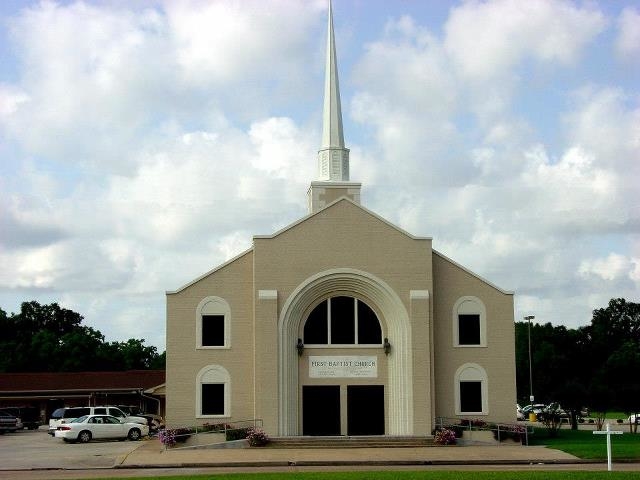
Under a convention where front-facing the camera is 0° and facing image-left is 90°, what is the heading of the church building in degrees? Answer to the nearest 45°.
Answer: approximately 0°

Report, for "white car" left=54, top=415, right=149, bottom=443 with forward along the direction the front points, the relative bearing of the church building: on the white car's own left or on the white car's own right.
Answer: on the white car's own right

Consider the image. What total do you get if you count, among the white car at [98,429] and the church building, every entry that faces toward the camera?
1

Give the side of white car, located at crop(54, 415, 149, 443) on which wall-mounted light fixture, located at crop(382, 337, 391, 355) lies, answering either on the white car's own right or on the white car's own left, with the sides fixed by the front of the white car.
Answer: on the white car's own right
